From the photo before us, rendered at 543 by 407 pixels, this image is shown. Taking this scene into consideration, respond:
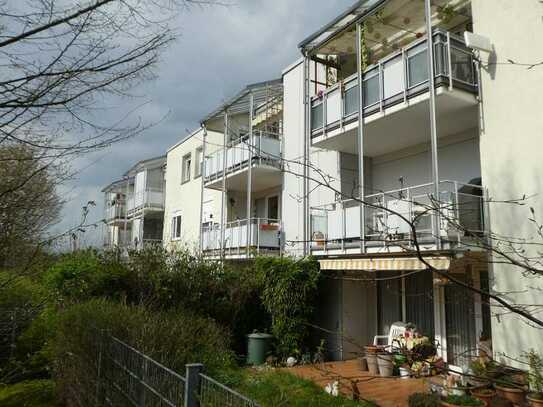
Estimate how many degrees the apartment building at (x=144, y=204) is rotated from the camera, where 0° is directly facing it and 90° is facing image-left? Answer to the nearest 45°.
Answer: approximately 45°

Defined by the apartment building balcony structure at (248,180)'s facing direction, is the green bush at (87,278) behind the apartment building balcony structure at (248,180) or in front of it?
in front

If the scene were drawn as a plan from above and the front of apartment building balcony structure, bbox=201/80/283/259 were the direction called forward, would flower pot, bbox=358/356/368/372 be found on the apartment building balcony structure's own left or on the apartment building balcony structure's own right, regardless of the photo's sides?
on the apartment building balcony structure's own left

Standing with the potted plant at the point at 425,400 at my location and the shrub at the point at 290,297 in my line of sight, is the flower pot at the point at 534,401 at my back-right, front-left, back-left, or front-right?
back-right

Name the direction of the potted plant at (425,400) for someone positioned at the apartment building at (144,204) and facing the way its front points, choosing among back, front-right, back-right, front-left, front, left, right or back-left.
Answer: front-left

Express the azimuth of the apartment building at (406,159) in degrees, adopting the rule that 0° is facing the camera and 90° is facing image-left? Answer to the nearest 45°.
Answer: approximately 45°

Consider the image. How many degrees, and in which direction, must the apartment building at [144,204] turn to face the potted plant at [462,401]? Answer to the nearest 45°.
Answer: approximately 45° to its left

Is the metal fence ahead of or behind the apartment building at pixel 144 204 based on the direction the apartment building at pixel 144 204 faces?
ahead

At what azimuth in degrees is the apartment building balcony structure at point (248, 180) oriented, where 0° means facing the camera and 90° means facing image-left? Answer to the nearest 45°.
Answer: approximately 45°

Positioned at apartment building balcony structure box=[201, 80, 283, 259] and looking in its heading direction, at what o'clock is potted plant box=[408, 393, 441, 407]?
The potted plant is roughly at 10 o'clock from the apartment building balcony structure.

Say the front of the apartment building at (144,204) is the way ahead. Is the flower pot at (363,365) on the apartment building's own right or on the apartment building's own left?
on the apartment building's own left
